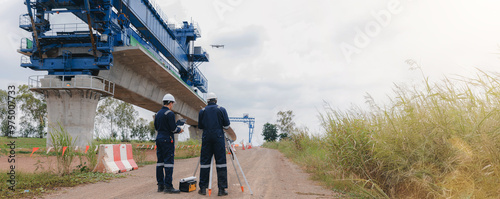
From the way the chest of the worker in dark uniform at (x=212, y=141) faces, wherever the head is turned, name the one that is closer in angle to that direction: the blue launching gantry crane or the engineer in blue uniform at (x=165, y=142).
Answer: the blue launching gantry crane

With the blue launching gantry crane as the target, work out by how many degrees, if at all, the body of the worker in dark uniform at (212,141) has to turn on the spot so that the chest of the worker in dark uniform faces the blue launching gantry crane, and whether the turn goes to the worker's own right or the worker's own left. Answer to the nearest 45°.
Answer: approximately 45° to the worker's own left

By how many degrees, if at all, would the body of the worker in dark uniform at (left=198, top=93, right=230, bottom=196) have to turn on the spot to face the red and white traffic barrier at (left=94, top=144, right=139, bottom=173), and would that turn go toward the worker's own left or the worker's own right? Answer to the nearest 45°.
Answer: approximately 45° to the worker's own left

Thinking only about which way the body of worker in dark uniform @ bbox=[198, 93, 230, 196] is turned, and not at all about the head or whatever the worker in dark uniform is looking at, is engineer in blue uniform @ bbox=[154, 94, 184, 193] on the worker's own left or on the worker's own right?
on the worker's own left

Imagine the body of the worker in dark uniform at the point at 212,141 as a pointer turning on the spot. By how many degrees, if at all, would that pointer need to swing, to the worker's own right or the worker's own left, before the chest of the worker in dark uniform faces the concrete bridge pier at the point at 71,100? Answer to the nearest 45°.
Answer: approximately 45° to the worker's own left

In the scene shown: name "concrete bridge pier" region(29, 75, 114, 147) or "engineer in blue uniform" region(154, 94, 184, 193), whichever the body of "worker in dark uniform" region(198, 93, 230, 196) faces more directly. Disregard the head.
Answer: the concrete bridge pier

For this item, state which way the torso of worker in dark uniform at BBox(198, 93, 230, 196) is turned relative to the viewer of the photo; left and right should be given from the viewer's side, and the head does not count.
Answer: facing away from the viewer
